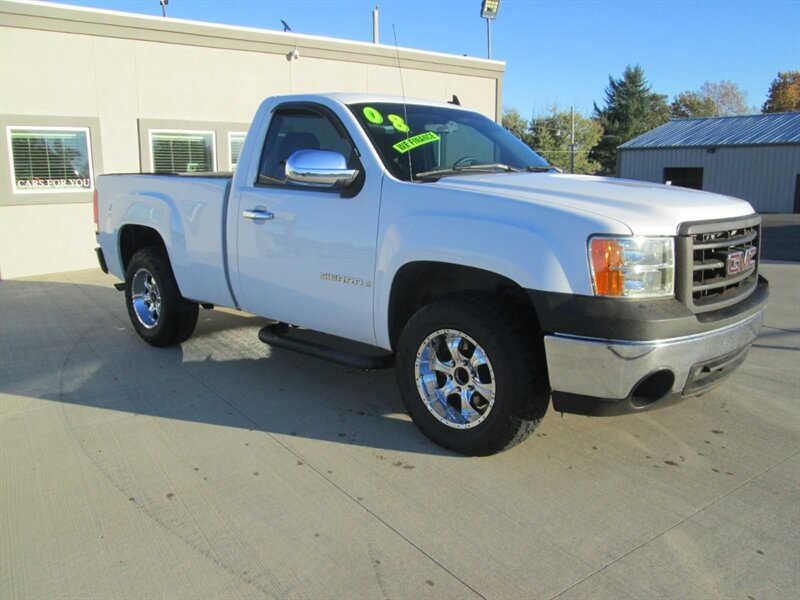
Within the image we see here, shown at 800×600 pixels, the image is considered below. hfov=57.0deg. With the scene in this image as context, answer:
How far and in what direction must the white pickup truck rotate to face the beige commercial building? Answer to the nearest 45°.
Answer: approximately 180°

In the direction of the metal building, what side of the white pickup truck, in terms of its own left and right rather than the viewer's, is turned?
left

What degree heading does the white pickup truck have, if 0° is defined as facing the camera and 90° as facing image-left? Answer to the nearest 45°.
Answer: approximately 315°
